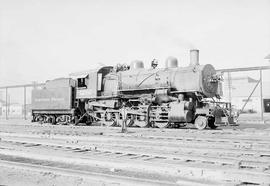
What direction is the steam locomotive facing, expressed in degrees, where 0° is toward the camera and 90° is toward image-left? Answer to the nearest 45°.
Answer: approximately 315°
